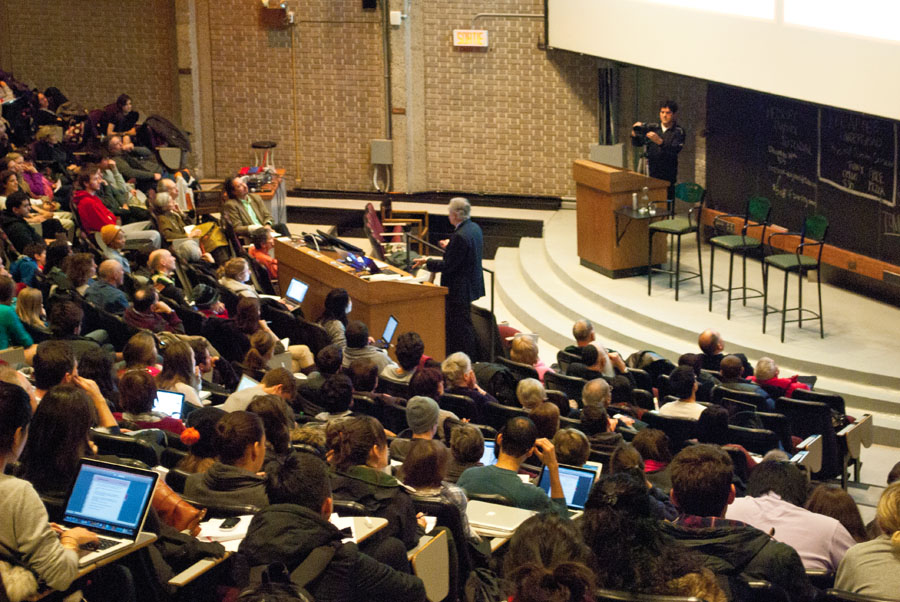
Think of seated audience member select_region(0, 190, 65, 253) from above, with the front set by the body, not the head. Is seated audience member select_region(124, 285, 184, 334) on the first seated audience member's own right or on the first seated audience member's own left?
on the first seated audience member's own right

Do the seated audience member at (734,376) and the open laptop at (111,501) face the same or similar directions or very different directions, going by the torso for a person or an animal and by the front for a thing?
very different directions

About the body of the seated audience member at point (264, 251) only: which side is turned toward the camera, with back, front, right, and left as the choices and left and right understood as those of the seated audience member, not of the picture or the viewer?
right

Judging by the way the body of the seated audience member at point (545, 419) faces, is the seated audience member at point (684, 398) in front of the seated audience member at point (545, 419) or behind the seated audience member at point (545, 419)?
in front

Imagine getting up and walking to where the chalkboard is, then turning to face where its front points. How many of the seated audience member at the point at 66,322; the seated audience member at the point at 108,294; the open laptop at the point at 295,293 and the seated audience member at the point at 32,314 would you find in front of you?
4

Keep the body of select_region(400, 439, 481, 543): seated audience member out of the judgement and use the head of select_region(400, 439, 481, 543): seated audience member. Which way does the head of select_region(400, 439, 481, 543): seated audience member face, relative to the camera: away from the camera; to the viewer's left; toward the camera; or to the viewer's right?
away from the camera

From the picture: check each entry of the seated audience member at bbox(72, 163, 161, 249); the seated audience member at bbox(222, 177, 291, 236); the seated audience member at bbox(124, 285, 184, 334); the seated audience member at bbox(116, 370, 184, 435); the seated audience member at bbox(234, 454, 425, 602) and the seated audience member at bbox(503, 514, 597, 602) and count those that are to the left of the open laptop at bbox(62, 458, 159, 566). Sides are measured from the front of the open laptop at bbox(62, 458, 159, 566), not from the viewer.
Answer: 2

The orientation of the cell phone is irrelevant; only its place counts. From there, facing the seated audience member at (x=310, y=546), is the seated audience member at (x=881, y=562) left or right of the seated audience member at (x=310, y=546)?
left

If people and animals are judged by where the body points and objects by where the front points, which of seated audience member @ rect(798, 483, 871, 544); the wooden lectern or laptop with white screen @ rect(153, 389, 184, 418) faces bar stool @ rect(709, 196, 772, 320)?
the seated audience member

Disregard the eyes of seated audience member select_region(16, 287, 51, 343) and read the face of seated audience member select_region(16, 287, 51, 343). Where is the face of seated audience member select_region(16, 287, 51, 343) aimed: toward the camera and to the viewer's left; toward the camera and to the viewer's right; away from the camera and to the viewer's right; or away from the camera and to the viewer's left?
away from the camera and to the viewer's right

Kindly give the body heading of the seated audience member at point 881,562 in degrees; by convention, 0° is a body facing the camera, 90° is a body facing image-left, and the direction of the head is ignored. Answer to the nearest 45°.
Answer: approximately 180°

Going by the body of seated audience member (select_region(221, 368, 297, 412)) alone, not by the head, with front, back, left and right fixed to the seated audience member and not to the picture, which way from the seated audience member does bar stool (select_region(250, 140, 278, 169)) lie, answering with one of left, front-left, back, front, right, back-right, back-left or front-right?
front-left

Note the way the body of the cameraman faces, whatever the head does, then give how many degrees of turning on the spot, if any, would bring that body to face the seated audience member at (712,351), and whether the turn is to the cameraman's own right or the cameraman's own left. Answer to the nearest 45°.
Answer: approximately 45° to the cameraman's own left

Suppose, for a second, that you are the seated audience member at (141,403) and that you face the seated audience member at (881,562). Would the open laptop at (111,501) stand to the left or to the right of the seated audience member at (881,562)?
right

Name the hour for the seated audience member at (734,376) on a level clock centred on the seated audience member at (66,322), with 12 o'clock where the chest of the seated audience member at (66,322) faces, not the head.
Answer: the seated audience member at (734,376) is roughly at 2 o'clock from the seated audience member at (66,322).

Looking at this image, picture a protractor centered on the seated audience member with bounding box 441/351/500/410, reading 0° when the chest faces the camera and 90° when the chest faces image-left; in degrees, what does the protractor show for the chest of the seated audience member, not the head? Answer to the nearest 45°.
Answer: approximately 225°

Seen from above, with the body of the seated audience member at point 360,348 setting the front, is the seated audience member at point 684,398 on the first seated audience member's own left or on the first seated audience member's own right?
on the first seated audience member's own right

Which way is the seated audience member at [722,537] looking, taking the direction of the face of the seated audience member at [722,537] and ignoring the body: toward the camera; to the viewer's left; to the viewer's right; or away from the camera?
away from the camera
